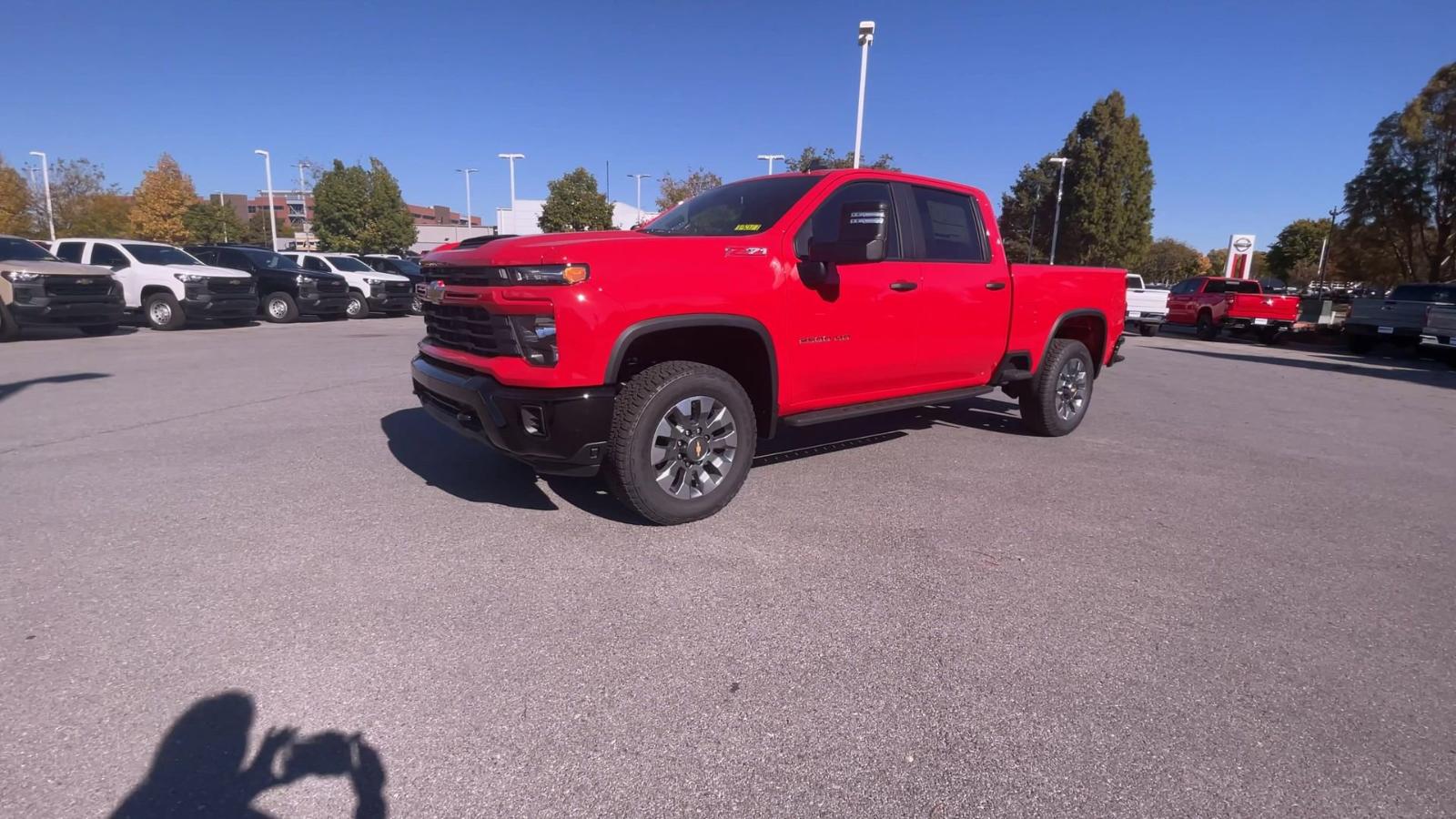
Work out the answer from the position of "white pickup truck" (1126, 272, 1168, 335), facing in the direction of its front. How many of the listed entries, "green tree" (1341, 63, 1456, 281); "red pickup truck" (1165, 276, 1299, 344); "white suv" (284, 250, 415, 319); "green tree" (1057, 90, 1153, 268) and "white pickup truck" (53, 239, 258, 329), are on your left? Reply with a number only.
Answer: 2

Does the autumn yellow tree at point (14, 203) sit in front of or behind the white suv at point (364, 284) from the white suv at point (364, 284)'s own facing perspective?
behind

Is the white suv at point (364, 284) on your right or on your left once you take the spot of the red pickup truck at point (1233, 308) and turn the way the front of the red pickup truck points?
on your left

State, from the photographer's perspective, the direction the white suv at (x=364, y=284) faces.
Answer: facing the viewer and to the right of the viewer

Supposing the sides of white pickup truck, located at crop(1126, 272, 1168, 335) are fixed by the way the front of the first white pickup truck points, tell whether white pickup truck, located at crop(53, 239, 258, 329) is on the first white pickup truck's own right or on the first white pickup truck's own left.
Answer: on the first white pickup truck's own left

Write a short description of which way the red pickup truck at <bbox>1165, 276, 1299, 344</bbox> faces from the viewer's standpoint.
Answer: facing away from the viewer and to the left of the viewer

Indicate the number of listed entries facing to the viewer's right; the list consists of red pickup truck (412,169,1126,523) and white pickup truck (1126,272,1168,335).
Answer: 0

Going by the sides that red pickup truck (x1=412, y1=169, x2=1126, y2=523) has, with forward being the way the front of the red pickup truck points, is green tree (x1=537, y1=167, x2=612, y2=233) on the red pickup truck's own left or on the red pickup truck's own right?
on the red pickup truck's own right

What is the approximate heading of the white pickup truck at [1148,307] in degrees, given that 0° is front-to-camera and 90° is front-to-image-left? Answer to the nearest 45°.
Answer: approximately 135°

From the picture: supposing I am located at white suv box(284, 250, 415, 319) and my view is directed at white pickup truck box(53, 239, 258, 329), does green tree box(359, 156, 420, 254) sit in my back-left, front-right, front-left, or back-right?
back-right

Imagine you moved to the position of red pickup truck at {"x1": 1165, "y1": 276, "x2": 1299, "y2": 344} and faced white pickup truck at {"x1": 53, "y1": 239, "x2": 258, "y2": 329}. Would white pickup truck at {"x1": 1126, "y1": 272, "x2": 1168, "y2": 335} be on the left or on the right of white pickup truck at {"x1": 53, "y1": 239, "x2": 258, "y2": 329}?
right

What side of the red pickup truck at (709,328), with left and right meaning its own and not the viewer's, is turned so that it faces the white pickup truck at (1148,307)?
back

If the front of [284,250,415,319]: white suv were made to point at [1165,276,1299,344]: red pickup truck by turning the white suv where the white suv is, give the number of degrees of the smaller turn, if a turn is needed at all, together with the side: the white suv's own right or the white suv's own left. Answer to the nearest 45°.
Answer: approximately 45° to the white suv's own left

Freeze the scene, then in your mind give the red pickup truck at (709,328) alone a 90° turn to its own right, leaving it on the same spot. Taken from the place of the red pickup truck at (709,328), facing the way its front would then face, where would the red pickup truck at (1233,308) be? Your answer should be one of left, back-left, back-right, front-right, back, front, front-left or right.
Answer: right

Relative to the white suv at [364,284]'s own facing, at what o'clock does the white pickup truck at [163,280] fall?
the white pickup truck at [163,280] is roughly at 3 o'clock from the white suv at [364,284].
